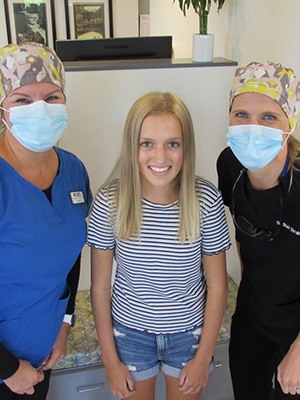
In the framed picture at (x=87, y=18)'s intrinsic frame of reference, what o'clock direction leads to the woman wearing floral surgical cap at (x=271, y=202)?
The woman wearing floral surgical cap is roughly at 12 o'clock from the framed picture.

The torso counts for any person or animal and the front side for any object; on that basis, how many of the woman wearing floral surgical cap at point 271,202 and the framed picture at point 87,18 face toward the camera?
2

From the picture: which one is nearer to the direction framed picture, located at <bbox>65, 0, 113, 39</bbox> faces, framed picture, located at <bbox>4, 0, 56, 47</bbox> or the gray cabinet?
the gray cabinet

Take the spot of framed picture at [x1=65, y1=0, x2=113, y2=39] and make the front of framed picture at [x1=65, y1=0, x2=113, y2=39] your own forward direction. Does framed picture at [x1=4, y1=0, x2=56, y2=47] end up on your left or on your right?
on your right

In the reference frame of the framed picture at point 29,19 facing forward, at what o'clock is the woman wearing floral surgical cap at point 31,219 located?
The woman wearing floral surgical cap is roughly at 12 o'clock from the framed picture.

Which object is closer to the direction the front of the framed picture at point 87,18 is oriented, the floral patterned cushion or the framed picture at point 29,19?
the floral patterned cushion

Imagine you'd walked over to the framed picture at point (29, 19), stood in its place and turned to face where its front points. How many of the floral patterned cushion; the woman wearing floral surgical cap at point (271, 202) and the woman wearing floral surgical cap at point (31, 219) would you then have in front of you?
3

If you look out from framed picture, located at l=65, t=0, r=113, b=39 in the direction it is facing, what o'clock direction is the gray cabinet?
The gray cabinet is roughly at 12 o'clock from the framed picture.
